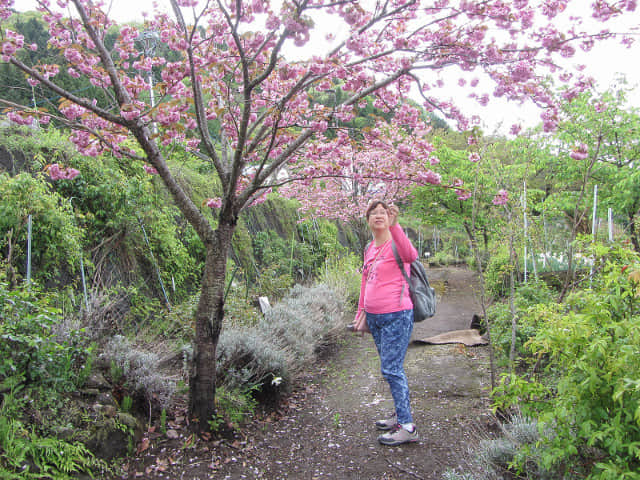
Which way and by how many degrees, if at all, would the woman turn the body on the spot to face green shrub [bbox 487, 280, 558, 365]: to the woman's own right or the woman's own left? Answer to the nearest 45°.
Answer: approximately 180°

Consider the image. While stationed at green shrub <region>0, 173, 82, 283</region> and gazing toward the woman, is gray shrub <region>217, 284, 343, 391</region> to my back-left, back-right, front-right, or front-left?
front-left

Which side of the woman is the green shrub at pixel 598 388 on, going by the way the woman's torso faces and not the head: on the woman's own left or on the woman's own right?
on the woman's own left

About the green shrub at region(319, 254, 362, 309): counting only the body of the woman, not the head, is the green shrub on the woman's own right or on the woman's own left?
on the woman's own right

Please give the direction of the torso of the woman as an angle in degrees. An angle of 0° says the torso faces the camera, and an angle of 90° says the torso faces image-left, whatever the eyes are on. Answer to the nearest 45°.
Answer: approximately 45°

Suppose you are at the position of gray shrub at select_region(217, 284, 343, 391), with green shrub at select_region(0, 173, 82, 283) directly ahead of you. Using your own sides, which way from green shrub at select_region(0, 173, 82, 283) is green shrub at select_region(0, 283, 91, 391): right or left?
left

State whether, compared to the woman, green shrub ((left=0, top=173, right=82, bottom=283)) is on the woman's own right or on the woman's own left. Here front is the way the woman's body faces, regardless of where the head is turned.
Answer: on the woman's own right

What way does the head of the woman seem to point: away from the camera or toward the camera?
toward the camera

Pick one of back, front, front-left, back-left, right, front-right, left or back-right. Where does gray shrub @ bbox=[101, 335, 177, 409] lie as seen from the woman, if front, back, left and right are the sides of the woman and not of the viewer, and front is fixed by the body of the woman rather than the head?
front-right

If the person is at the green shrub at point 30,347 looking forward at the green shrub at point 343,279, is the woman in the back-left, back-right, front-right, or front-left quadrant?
front-right

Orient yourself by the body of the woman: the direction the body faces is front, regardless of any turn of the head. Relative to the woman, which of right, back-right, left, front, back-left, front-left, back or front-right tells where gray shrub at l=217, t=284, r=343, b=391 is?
right
